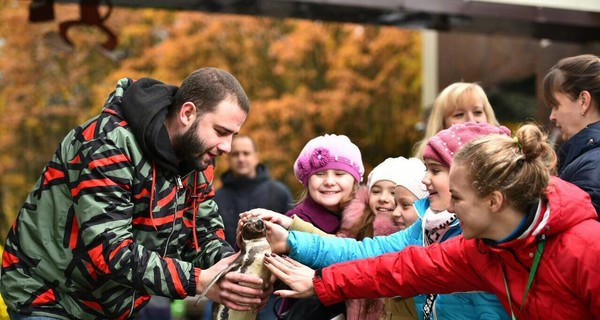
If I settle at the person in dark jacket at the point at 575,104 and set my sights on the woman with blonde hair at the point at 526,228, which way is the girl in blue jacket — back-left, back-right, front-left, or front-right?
front-right

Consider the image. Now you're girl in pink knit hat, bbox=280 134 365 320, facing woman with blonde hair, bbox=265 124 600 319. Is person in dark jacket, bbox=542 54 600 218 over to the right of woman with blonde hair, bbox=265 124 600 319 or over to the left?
left

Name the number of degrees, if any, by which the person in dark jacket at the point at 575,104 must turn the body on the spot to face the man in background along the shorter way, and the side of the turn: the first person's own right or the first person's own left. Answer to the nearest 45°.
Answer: approximately 45° to the first person's own right

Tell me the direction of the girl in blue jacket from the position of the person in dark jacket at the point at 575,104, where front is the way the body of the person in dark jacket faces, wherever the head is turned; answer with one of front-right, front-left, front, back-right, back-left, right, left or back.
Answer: front-left

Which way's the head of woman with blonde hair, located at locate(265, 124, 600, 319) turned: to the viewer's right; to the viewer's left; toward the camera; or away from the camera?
to the viewer's left

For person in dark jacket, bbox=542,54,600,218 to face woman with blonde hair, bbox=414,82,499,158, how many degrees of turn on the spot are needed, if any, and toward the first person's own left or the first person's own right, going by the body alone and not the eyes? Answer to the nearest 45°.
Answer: approximately 45° to the first person's own right

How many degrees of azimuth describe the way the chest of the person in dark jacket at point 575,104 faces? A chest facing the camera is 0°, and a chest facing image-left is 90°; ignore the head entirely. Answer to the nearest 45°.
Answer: approximately 90°

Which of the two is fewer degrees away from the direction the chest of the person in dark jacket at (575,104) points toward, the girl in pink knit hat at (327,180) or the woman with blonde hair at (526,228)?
the girl in pink knit hat

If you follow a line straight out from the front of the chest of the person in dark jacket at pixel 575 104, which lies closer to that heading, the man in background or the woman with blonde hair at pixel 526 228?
the man in background

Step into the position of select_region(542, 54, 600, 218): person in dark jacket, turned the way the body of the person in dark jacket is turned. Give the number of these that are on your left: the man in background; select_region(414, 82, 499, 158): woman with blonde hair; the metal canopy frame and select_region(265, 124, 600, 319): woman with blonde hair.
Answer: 1

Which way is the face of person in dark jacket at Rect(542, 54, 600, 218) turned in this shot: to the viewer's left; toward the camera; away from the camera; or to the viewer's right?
to the viewer's left

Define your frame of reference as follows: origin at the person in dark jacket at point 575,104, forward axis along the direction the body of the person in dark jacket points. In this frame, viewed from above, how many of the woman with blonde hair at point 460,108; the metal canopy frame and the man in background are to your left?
0

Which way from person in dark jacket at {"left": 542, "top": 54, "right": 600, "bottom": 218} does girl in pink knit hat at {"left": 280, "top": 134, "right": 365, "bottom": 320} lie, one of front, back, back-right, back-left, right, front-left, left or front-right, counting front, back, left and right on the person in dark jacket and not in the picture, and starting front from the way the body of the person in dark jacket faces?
front

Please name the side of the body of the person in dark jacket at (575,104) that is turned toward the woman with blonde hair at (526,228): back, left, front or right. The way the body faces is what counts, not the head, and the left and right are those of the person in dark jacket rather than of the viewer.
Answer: left

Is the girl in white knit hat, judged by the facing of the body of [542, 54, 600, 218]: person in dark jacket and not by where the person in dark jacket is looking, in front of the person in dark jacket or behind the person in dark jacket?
in front

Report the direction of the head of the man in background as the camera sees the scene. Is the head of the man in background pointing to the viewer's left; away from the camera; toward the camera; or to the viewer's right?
toward the camera

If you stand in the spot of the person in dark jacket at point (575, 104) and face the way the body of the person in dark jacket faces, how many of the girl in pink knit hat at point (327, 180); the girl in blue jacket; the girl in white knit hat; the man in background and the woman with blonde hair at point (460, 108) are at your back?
0
